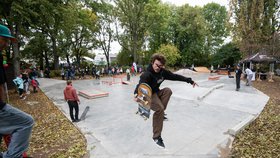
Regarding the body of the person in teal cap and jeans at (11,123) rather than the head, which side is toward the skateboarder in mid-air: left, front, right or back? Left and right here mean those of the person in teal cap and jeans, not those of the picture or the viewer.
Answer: front

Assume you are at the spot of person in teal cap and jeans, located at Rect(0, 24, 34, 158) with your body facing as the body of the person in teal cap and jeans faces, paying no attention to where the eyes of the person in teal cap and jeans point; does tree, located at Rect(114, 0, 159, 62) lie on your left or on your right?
on your left

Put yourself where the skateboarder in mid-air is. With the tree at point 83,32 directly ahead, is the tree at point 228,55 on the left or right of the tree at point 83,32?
right

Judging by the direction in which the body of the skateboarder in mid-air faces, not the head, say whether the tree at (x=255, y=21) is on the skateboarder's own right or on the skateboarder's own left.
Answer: on the skateboarder's own left

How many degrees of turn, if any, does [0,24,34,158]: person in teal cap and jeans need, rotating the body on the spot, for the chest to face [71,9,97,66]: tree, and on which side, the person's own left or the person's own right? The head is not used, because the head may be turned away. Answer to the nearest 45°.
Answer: approximately 90° to the person's own left

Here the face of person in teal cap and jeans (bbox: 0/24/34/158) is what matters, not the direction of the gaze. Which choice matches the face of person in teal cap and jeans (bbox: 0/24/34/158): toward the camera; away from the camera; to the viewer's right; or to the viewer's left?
to the viewer's right

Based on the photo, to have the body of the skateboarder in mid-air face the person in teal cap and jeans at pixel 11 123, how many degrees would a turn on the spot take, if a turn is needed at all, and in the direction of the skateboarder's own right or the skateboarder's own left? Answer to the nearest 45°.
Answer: approximately 90° to the skateboarder's own right

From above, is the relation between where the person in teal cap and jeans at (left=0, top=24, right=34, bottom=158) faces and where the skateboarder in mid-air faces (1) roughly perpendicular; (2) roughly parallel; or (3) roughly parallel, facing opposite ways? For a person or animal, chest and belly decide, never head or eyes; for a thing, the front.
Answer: roughly perpendicular

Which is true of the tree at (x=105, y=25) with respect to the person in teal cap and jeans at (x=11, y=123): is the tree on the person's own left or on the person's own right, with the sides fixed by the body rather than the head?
on the person's own left

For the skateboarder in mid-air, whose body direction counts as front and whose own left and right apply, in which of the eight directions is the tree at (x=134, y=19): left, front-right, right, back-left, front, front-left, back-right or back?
back-left

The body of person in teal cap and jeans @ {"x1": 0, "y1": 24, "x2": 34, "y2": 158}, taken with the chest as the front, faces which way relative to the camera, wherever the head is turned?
to the viewer's right

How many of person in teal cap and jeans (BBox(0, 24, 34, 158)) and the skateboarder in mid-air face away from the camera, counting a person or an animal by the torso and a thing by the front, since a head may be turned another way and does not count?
0

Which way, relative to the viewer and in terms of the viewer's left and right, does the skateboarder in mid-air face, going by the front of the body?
facing the viewer and to the right of the viewer
